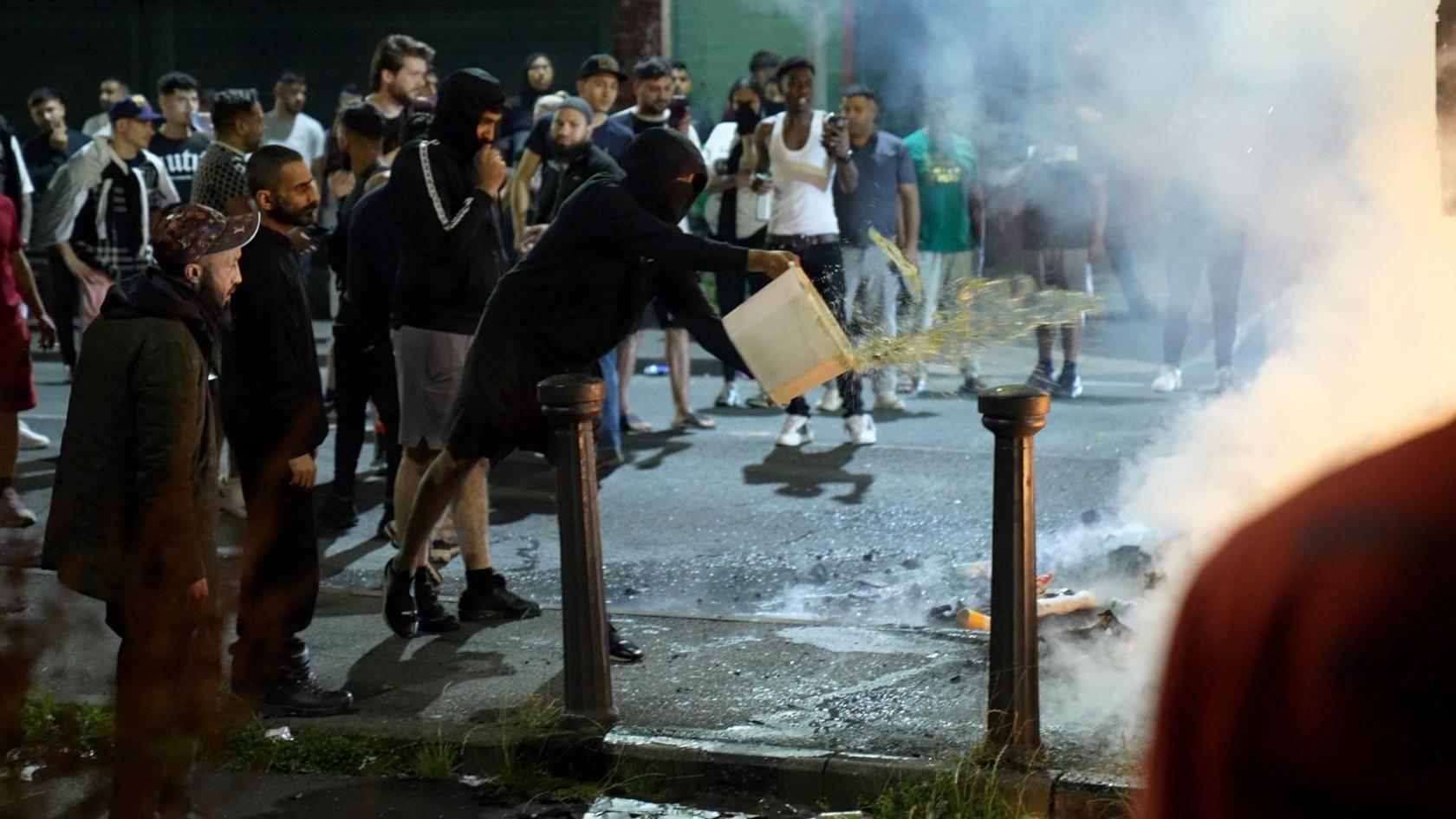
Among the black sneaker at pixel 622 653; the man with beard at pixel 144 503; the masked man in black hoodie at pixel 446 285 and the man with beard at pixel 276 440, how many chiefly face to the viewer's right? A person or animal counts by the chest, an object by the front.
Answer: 4

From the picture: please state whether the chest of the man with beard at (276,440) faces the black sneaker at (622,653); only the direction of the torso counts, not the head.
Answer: yes

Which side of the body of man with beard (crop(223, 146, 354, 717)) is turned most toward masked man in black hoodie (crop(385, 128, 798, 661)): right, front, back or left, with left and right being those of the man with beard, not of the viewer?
front

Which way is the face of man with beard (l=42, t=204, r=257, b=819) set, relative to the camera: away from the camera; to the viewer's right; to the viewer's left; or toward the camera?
to the viewer's right

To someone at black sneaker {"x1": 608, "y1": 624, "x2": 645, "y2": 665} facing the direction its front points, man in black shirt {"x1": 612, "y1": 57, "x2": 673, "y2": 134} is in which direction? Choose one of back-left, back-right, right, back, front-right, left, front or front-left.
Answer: left

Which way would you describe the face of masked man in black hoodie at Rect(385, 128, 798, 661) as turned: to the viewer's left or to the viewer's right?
to the viewer's right

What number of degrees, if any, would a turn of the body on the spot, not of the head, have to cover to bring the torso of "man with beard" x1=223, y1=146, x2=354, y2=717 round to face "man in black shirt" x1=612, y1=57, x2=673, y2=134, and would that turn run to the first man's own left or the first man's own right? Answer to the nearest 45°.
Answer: approximately 45° to the first man's own left

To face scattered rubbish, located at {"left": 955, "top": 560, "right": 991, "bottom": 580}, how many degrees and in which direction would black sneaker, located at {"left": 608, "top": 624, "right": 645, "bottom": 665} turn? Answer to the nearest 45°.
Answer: approximately 45° to its left

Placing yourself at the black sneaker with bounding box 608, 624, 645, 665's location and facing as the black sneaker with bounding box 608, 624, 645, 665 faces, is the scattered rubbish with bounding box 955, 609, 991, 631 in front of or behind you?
in front

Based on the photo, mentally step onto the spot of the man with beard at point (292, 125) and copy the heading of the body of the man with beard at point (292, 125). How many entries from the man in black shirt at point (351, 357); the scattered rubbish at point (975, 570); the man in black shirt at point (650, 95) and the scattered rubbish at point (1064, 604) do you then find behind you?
0

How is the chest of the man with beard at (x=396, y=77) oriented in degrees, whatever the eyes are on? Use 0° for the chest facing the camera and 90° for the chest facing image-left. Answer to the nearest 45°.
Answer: approximately 315°

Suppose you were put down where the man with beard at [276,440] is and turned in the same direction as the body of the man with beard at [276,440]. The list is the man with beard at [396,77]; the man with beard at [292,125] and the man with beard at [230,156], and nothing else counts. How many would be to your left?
3

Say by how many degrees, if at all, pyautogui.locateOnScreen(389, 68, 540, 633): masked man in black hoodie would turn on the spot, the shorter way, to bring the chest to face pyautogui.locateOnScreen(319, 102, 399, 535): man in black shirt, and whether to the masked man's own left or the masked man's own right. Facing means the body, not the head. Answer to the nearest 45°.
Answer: approximately 90° to the masked man's own left

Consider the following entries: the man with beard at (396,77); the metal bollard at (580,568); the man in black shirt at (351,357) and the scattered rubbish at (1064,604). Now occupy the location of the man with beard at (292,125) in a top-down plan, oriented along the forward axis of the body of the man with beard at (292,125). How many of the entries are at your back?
0

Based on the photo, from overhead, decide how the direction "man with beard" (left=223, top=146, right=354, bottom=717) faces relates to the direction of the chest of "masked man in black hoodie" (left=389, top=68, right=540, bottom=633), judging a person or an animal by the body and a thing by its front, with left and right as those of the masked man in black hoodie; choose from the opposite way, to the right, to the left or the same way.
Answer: the same way

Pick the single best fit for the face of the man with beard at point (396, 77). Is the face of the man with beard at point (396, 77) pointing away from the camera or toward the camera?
toward the camera

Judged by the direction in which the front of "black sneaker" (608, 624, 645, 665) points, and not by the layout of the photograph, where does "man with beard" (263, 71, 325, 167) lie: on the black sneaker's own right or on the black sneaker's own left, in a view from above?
on the black sneaker's own left

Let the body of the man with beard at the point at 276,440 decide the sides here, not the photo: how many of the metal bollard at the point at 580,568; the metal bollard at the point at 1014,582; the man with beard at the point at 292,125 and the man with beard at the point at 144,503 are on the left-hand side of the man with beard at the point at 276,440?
1
